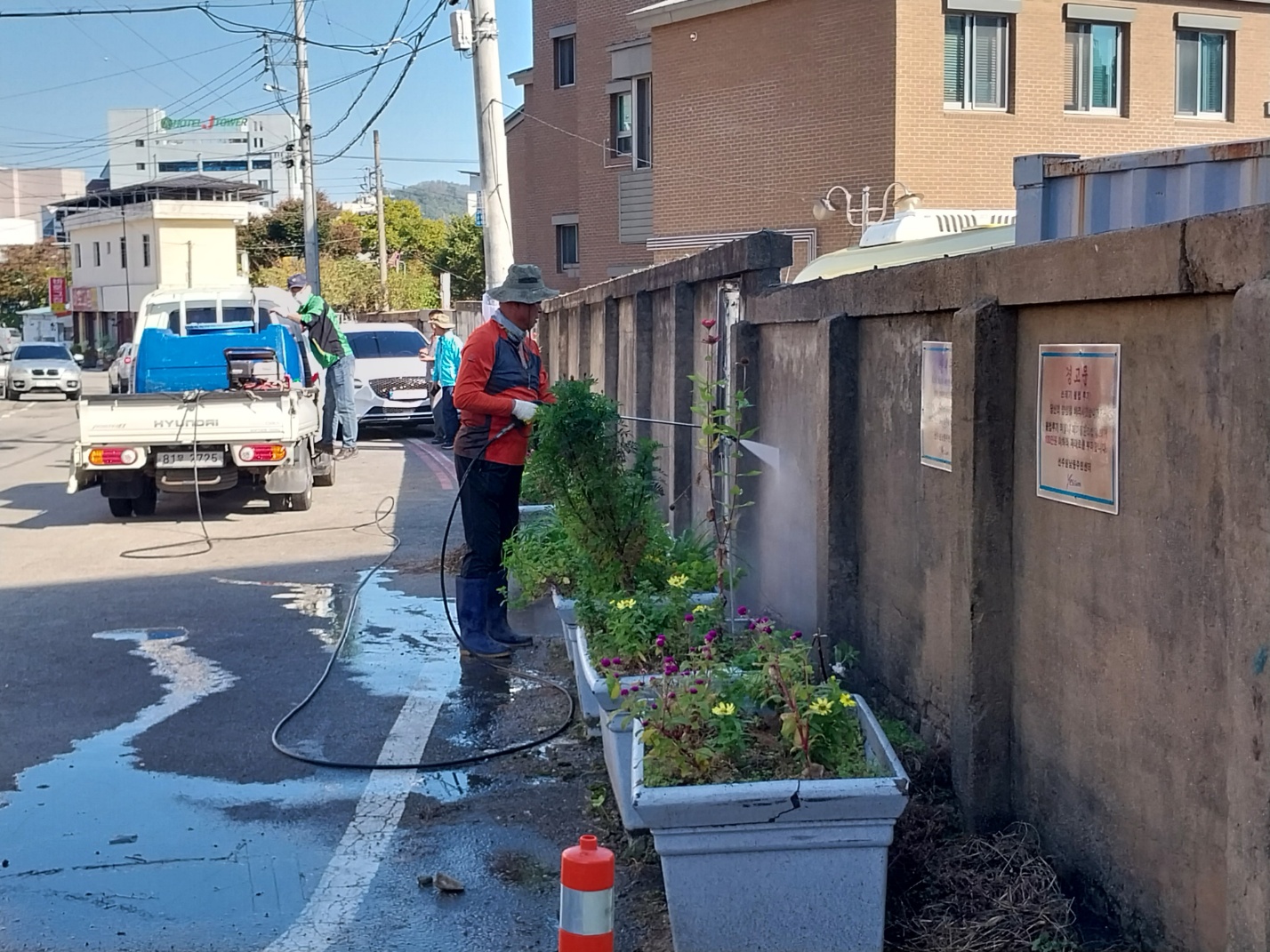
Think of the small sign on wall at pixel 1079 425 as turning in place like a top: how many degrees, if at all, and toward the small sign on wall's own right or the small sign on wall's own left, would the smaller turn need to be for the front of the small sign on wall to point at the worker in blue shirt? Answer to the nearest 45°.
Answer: approximately 90° to the small sign on wall's own right

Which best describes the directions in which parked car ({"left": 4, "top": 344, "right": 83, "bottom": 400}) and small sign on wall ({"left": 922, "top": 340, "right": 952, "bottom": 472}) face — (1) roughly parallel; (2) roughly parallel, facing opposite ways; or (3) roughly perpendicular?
roughly perpendicular

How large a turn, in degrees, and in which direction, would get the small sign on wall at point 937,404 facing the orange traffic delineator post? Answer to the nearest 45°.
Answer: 0° — it already faces it

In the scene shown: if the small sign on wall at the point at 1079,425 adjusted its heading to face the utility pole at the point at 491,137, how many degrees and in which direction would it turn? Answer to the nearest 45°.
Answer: approximately 90° to its right

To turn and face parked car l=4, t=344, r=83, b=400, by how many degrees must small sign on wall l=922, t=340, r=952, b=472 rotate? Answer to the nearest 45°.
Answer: approximately 90° to its right

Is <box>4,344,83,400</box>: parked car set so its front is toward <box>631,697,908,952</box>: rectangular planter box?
yes

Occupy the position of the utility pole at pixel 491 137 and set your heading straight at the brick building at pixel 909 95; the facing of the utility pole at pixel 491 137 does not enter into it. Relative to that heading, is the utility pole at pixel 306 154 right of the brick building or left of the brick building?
left

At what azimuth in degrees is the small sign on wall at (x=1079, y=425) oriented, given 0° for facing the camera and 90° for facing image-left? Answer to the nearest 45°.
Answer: approximately 45°

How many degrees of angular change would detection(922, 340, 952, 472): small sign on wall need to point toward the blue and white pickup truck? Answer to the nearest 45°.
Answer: approximately 90° to its right

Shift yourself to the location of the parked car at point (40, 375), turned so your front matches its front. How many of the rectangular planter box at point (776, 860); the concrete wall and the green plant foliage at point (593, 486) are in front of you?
3

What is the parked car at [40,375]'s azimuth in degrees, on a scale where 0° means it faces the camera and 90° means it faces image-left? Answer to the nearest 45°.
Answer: approximately 0°
